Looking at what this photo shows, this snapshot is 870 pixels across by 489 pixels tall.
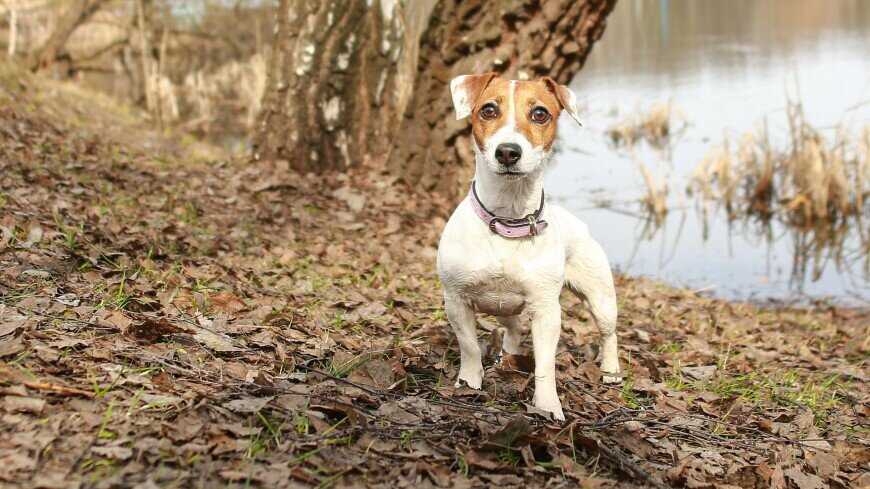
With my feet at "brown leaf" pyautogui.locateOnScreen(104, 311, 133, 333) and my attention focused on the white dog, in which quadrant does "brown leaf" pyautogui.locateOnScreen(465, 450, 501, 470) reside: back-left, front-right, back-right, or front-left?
front-right

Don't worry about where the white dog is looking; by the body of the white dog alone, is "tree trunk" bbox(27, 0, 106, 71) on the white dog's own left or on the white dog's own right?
on the white dog's own right

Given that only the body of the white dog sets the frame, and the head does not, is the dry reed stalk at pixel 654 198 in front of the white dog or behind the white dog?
behind

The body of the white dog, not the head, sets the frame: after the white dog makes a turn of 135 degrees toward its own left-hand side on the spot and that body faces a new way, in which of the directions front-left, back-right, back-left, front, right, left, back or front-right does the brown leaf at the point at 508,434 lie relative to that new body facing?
right

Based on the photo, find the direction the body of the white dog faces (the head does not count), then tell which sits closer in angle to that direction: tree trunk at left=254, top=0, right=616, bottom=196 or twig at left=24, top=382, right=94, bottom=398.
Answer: the twig

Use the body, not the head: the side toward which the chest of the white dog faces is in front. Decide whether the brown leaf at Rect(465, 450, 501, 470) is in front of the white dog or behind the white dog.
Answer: in front

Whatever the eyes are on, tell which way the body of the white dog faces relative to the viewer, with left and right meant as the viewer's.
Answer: facing the viewer and to the left of the viewer

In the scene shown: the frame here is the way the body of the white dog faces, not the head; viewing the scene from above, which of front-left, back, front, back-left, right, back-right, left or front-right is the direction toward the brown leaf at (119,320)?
front-right

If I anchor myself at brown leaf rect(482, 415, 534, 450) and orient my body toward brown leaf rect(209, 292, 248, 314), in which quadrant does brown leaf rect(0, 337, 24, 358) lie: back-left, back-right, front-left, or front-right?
front-left

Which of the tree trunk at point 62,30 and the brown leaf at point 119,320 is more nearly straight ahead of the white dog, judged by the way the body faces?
the brown leaf

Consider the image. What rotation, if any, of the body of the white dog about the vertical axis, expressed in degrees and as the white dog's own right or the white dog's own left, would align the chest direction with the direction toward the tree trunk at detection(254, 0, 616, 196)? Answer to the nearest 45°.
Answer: approximately 135° to the white dog's own right
